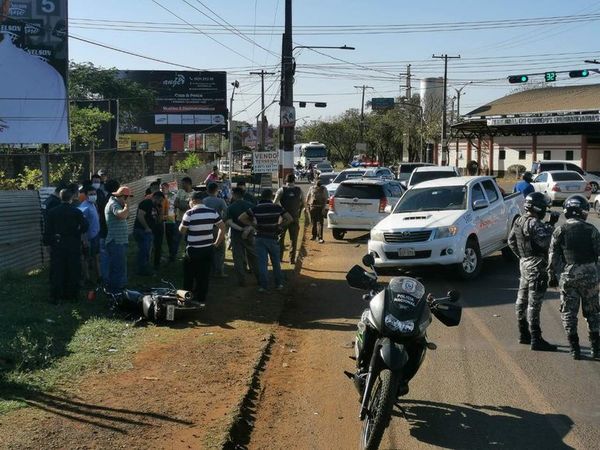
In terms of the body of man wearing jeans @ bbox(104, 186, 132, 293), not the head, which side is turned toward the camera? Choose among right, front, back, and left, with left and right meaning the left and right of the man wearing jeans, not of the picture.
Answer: right

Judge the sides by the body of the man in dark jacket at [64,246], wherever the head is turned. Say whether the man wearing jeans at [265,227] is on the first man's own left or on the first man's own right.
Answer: on the first man's own right

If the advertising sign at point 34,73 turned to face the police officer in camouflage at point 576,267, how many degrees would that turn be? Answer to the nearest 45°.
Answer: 0° — it already faces them

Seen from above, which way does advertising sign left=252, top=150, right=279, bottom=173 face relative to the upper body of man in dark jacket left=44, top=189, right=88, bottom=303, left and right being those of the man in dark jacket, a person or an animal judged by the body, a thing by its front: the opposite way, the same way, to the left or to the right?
the opposite way

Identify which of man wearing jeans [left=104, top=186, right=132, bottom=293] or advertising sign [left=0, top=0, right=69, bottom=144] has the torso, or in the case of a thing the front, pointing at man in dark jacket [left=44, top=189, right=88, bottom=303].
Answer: the advertising sign

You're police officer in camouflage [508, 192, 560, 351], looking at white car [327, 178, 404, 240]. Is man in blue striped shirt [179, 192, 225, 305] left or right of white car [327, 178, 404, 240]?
left

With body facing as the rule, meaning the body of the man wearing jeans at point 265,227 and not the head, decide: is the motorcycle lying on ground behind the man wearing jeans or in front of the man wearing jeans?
behind

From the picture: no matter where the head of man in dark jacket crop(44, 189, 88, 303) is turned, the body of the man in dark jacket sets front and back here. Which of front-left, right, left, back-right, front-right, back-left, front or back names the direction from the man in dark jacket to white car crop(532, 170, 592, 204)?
front-right

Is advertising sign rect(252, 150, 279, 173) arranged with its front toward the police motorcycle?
yes

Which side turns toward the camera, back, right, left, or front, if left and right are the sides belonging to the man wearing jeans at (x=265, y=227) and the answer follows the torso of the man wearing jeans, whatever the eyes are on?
back

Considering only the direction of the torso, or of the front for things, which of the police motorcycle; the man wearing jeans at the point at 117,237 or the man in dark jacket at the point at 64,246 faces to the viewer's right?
the man wearing jeans
